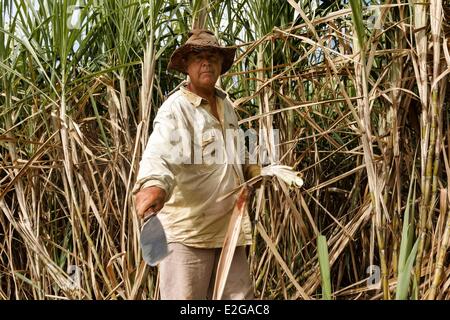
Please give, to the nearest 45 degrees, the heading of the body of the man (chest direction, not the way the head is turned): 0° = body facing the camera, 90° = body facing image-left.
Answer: approximately 315°
